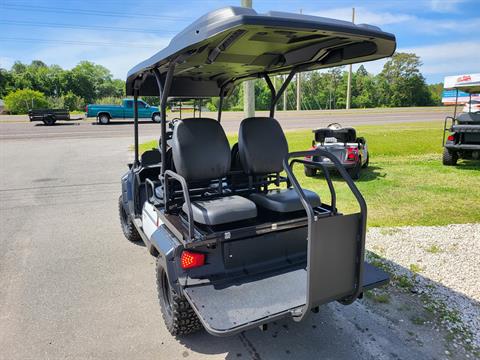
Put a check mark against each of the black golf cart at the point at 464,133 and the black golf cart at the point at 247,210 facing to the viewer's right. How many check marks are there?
0

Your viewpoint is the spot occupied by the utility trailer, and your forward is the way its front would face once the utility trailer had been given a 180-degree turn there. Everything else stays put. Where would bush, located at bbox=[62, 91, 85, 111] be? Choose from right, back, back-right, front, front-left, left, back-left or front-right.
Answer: right

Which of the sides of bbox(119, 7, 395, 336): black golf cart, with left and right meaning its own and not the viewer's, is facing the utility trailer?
front

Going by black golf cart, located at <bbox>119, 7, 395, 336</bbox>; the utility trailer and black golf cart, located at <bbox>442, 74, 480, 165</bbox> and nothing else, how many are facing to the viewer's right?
1

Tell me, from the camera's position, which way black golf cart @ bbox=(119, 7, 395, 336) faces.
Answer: facing away from the viewer and to the left of the viewer

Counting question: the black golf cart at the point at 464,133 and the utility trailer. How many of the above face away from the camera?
1

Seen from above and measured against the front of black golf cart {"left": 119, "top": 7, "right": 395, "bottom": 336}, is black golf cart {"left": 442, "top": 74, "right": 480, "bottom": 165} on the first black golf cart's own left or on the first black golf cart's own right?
on the first black golf cart's own right

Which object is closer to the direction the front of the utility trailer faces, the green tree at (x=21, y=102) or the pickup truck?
the pickup truck

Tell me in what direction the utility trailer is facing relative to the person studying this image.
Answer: facing to the right of the viewer

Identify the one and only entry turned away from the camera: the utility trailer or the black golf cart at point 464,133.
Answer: the black golf cart

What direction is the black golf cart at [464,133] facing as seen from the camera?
away from the camera

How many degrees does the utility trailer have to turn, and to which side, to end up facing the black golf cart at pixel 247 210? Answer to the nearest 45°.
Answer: approximately 90° to its right
